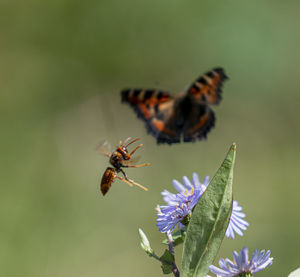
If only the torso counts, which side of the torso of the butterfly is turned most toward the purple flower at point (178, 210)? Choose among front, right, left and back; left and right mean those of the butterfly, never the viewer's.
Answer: back

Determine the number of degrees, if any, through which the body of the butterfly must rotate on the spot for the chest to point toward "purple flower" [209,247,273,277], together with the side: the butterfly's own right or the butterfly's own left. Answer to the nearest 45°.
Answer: approximately 180°

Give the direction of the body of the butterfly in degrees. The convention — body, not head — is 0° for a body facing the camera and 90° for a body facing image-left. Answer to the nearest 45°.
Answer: approximately 180°

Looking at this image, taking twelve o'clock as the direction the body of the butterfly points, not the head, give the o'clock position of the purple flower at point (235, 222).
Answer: The purple flower is roughly at 6 o'clock from the butterfly.
